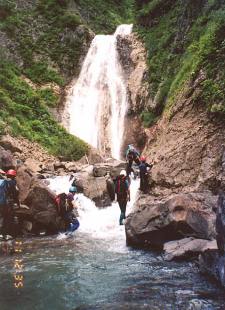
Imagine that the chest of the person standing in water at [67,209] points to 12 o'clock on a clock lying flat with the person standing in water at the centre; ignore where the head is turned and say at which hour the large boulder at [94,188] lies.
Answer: The large boulder is roughly at 11 o'clock from the person standing in water.

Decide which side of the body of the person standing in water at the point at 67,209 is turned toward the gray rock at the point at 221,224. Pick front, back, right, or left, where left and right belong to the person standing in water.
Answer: front

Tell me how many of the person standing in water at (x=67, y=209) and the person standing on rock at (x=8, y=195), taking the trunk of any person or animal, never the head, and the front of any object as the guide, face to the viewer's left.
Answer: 0

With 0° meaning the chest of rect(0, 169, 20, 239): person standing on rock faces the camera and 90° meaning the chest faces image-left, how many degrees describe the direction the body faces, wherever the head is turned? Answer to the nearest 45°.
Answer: approximately 225°

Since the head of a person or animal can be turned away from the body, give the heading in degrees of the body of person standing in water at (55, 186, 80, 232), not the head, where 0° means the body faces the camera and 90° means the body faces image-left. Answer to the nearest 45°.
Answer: approximately 225°

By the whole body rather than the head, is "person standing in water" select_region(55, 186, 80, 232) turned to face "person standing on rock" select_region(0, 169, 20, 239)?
no

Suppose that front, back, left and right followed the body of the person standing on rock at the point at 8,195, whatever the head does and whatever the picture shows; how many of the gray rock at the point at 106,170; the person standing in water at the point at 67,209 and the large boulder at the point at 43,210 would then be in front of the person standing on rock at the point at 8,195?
3

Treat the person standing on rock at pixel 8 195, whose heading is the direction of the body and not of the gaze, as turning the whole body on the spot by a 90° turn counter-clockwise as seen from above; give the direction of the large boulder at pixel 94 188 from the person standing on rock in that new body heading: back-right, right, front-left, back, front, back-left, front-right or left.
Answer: right

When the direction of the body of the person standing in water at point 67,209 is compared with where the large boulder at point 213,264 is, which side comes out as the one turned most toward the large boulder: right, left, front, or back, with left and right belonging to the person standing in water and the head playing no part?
right

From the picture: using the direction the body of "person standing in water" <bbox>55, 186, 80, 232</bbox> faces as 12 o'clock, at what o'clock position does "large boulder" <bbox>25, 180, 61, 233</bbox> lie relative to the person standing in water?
The large boulder is roughly at 8 o'clock from the person standing in water.

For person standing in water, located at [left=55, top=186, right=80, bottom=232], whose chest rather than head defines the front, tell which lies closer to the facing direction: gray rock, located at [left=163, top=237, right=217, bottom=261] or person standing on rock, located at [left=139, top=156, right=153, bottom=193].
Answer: the person standing on rock
